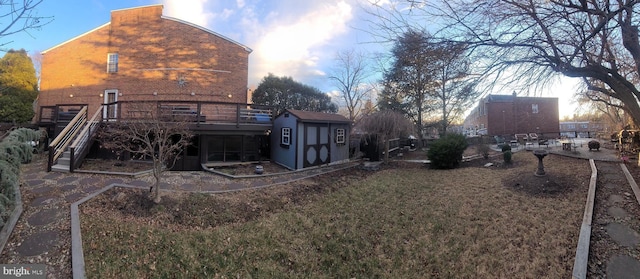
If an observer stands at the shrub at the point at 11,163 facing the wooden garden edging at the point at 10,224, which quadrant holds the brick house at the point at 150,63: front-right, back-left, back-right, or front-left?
back-left

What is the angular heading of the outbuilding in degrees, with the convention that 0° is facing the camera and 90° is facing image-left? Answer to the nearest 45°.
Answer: approximately 315°

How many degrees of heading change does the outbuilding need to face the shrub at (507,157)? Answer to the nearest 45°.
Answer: approximately 45° to its left

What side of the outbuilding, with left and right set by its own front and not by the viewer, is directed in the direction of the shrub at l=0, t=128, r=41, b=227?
right

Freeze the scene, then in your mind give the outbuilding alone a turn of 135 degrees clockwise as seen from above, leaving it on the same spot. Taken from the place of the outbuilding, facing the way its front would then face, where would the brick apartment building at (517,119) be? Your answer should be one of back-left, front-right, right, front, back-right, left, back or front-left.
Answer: back-right

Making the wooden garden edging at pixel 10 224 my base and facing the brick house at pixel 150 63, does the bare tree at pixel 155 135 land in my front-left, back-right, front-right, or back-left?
front-right

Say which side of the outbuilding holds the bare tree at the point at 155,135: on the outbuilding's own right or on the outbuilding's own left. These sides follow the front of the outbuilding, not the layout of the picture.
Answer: on the outbuilding's own right

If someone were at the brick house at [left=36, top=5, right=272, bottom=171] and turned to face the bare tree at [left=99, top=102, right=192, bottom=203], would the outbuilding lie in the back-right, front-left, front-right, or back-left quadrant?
front-left

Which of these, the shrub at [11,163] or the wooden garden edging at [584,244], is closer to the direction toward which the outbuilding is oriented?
the wooden garden edging

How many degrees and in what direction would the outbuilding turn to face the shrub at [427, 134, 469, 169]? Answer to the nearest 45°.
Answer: approximately 45° to its left
